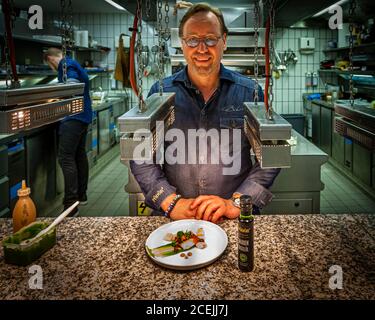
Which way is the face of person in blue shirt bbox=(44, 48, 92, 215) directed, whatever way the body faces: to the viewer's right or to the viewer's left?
to the viewer's left

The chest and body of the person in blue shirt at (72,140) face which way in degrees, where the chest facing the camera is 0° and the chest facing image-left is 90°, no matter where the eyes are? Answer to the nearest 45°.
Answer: approximately 90°

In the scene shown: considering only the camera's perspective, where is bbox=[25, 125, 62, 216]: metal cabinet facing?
facing the viewer and to the right of the viewer

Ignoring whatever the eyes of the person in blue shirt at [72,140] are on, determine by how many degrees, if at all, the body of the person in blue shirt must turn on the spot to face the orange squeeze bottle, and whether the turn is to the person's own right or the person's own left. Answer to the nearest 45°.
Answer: approximately 90° to the person's own left

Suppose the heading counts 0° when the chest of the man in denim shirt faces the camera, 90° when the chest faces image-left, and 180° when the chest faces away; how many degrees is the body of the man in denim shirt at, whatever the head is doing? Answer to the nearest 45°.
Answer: approximately 0°

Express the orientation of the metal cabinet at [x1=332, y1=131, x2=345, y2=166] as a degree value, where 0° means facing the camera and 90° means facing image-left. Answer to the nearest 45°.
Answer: approximately 45°

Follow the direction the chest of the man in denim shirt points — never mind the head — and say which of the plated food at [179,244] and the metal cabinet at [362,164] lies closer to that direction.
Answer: the plated food

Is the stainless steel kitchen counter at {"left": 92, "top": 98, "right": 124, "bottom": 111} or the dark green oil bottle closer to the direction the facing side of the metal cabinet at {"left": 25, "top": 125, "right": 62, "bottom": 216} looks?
the dark green oil bottle

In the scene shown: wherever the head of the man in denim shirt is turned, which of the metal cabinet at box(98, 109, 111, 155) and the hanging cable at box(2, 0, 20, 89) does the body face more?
the hanging cable

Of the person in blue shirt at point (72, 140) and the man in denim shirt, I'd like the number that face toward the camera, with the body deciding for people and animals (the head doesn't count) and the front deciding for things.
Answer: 1

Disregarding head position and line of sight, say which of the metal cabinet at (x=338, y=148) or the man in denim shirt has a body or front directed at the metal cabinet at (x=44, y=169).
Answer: the metal cabinet at (x=338, y=148)

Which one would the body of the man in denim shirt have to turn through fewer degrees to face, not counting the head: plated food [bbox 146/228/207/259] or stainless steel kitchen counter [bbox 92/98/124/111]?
the plated food
